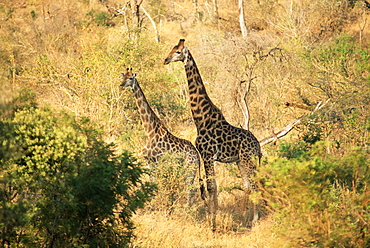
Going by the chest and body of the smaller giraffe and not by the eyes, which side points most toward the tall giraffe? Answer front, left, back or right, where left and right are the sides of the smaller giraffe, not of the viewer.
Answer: back

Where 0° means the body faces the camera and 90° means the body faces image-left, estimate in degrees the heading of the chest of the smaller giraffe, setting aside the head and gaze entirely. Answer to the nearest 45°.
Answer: approximately 90°

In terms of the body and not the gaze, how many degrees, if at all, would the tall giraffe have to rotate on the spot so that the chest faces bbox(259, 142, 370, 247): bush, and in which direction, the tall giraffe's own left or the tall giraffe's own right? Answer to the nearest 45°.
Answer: approximately 90° to the tall giraffe's own left

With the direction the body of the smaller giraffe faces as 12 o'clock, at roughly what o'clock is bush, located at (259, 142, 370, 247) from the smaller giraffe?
The bush is roughly at 8 o'clock from the smaller giraffe.

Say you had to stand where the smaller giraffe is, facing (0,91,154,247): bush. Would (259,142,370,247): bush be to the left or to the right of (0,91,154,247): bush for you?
left

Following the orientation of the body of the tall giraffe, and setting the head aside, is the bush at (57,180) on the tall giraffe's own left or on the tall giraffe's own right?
on the tall giraffe's own left

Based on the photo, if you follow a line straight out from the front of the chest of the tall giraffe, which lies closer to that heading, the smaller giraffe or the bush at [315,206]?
the smaller giraffe

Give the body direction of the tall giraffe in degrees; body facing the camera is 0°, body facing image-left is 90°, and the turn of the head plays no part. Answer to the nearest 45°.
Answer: approximately 90°

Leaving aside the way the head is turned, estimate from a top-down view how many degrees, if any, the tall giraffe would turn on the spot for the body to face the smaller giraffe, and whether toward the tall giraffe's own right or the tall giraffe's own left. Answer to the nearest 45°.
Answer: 0° — it already faces it

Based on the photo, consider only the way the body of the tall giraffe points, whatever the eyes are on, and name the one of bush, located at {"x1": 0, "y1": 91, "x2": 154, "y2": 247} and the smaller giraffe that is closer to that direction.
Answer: the smaller giraffe

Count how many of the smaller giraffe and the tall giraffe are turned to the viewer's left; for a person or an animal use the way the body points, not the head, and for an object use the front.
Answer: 2
